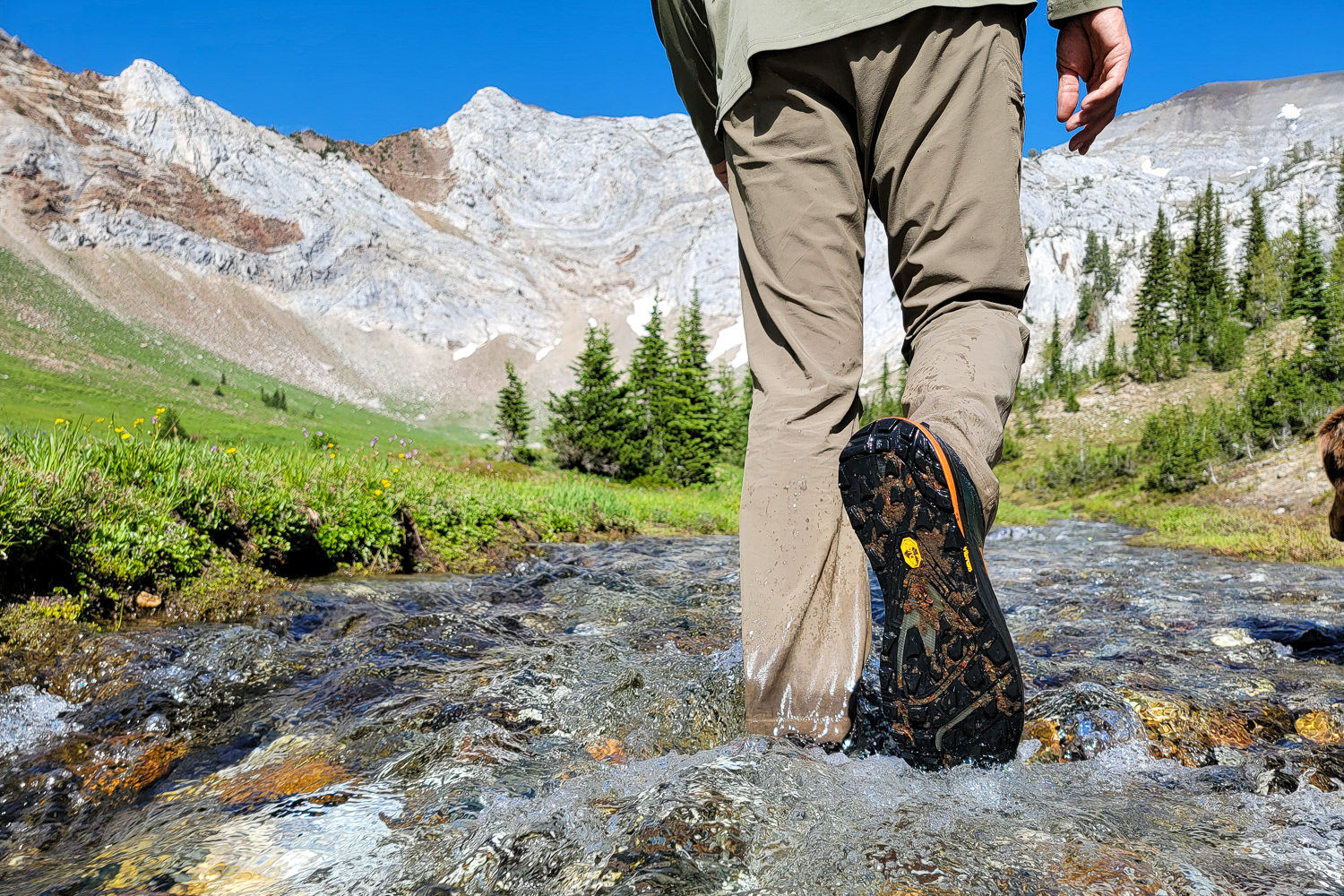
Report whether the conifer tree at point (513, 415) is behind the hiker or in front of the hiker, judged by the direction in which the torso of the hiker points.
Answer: in front

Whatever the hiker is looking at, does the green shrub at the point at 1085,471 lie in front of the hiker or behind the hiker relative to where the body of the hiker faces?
in front

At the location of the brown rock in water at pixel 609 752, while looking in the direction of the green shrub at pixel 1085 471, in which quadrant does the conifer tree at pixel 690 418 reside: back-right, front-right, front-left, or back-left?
front-left

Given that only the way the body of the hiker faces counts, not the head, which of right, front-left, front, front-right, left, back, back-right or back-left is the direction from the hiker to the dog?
front-right

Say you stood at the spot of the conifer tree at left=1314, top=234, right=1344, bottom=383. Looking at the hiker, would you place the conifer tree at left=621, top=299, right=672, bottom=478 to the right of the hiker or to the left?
right

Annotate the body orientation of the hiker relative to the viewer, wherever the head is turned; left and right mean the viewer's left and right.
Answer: facing away from the viewer

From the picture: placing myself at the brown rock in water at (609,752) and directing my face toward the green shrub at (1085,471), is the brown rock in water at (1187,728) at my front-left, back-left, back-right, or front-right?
front-right

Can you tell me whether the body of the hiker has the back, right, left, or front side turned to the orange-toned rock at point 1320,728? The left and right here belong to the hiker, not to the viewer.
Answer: right

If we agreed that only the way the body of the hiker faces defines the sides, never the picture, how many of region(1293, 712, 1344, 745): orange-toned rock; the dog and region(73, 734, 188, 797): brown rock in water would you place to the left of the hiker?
1

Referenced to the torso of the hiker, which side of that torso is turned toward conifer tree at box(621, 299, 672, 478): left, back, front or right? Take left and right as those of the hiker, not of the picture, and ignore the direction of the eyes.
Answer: front
